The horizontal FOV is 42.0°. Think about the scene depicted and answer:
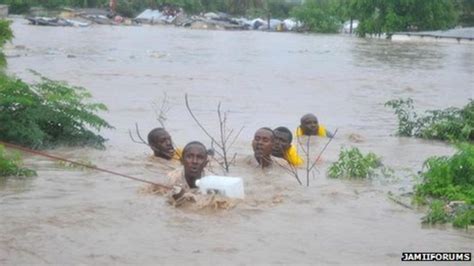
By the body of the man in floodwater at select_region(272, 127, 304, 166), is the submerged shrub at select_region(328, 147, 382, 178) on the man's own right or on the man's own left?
on the man's own left

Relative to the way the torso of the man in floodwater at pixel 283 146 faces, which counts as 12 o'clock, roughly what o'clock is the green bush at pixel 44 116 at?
The green bush is roughly at 2 o'clock from the man in floodwater.

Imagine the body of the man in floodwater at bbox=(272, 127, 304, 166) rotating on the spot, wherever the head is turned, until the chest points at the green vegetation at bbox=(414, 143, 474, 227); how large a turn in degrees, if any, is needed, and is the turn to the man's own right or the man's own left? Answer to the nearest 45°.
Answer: approximately 90° to the man's own left

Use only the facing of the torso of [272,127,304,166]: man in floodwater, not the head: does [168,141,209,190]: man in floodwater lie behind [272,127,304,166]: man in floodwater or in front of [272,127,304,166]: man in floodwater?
in front

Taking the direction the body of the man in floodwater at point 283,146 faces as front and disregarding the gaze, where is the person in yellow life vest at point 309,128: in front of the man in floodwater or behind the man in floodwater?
behind

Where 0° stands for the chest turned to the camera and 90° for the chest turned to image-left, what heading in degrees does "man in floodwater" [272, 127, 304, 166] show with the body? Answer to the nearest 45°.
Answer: approximately 45°

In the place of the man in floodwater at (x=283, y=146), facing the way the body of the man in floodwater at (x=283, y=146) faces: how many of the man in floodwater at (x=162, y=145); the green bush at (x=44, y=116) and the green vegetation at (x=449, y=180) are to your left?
1

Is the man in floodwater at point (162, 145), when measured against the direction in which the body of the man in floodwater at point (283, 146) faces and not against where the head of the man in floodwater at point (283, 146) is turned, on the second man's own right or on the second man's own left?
on the second man's own right

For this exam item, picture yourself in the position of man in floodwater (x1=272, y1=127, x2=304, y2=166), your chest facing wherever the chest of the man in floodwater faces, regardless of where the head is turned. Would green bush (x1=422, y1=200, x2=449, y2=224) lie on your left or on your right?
on your left
